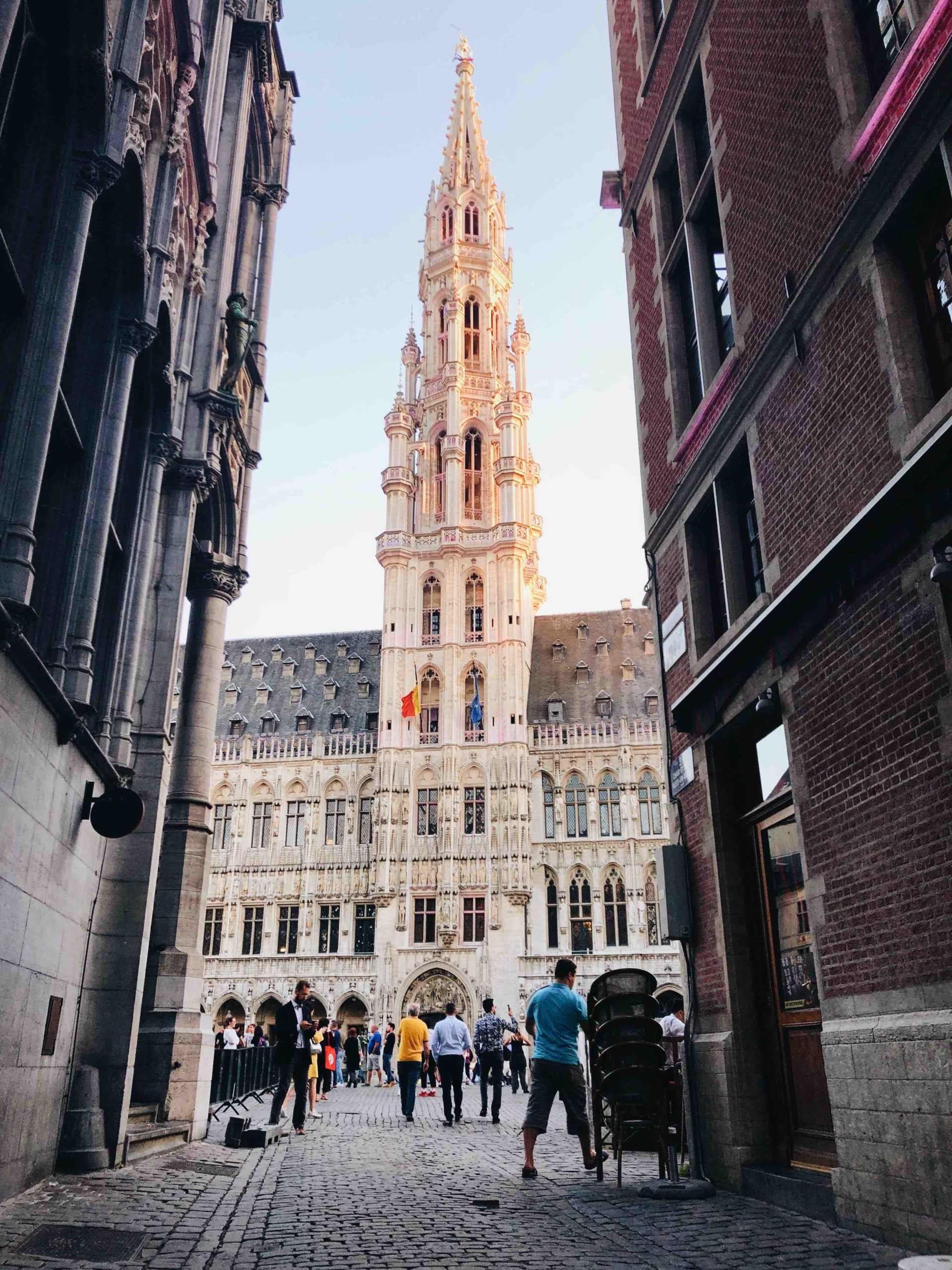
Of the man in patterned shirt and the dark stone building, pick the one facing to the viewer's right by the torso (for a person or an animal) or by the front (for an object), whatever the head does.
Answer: the dark stone building

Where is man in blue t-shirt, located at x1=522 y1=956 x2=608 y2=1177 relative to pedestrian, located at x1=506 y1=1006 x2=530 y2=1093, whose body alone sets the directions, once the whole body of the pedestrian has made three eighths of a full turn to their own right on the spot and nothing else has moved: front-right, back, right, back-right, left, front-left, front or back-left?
front-right

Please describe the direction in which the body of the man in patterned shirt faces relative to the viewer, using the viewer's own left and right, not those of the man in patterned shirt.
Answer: facing away from the viewer

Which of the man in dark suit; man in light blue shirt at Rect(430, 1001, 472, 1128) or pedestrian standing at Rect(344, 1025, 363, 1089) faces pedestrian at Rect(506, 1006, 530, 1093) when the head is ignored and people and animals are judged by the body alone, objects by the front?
the man in light blue shirt

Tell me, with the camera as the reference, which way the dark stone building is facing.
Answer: facing to the right of the viewer

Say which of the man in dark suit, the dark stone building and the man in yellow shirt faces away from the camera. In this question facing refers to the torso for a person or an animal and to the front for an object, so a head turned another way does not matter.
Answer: the man in yellow shirt

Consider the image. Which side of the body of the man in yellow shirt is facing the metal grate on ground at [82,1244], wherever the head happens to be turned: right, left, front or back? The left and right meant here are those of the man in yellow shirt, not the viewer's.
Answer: back

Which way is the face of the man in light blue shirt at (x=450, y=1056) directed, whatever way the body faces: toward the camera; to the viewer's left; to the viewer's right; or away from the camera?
away from the camera

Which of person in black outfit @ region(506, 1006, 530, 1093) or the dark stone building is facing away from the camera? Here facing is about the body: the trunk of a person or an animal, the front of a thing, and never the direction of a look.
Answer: the person in black outfit

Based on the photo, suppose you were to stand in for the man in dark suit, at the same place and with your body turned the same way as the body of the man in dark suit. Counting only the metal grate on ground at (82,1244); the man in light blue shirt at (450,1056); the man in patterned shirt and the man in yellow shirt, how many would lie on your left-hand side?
3

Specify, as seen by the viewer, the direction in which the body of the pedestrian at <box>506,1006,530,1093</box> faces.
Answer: away from the camera

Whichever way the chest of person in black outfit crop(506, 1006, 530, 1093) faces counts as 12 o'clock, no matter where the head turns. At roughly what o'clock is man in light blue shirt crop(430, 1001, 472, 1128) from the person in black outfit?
The man in light blue shirt is roughly at 6 o'clock from the person in black outfit.

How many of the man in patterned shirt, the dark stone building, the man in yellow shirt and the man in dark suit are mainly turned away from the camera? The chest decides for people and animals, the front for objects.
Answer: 2

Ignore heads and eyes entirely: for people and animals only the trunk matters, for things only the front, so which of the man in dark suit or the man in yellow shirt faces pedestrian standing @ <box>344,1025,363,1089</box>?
the man in yellow shirt

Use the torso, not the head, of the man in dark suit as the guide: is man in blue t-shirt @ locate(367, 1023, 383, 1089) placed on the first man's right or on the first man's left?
on the first man's left

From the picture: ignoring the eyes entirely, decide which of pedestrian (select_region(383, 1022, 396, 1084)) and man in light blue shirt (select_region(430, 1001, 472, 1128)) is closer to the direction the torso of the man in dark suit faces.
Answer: the man in light blue shirt
